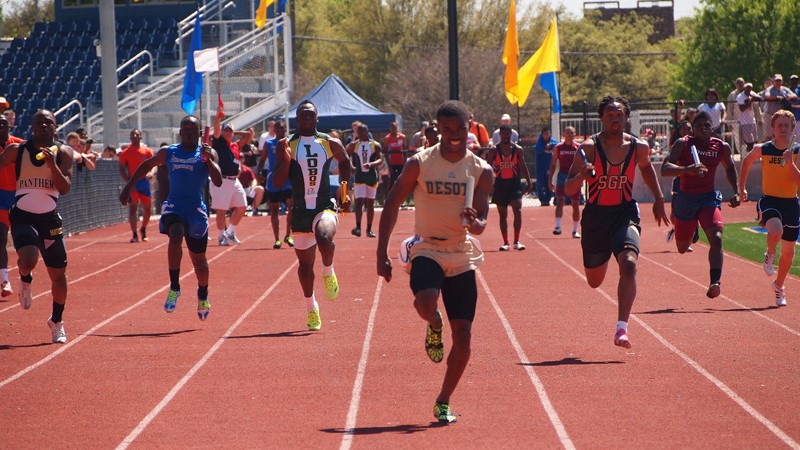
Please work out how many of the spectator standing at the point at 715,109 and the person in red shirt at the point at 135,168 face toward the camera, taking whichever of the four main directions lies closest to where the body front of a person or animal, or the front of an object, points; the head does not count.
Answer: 2

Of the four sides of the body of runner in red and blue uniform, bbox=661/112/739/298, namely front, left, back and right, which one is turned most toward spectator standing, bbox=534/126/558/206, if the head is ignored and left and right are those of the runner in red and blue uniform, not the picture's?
back

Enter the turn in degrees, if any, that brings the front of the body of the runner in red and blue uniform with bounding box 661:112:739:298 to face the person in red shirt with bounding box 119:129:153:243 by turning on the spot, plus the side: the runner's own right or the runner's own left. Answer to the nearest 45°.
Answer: approximately 135° to the runner's own right

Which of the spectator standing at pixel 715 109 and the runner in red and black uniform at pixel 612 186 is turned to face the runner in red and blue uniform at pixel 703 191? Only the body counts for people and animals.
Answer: the spectator standing

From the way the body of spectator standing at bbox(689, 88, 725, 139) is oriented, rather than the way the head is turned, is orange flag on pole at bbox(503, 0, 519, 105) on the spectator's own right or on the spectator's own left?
on the spectator's own right

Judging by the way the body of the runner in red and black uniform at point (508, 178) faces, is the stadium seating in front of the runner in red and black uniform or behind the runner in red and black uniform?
behind

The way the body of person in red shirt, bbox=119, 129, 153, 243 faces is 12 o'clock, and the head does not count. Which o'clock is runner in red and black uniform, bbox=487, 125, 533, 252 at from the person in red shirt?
The runner in red and black uniform is roughly at 10 o'clock from the person in red shirt.

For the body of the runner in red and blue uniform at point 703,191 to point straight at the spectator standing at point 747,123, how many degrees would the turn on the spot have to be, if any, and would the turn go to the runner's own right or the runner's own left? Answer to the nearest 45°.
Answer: approximately 180°

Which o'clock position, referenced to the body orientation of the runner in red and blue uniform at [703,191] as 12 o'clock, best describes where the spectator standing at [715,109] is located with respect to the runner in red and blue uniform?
The spectator standing is roughly at 6 o'clock from the runner in red and blue uniform.
